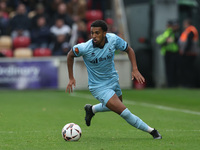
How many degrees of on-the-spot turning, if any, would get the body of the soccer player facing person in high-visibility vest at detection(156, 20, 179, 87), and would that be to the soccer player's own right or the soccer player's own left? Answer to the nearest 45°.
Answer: approximately 180°

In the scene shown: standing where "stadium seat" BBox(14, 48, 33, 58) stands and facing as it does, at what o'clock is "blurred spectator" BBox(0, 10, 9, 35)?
The blurred spectator is roughly at 5 o'clock from the stadium seat.

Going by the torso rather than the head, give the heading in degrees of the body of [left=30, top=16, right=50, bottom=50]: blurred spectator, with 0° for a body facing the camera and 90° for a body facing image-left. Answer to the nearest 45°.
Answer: approximately 0°

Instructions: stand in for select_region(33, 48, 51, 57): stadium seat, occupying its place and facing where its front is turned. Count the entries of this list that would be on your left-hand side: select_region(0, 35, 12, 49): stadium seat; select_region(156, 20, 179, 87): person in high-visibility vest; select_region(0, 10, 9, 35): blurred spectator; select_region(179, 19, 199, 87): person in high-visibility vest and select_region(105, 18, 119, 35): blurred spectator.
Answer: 3

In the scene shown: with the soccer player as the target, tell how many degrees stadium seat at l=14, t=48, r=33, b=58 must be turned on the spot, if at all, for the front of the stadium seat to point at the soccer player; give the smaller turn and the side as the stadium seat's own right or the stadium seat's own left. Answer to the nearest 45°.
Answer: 0° — it already faces them

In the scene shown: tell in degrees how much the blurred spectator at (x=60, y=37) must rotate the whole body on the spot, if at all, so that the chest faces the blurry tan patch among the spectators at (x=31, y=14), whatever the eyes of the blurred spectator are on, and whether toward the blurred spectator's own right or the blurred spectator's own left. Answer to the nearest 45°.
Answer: approximately 135° to the blurred spectator's own right

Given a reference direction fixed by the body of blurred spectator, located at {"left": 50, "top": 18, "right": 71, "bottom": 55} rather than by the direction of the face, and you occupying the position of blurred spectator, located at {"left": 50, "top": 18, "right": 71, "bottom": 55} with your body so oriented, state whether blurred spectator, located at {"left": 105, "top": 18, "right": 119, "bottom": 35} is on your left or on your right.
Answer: on your left
